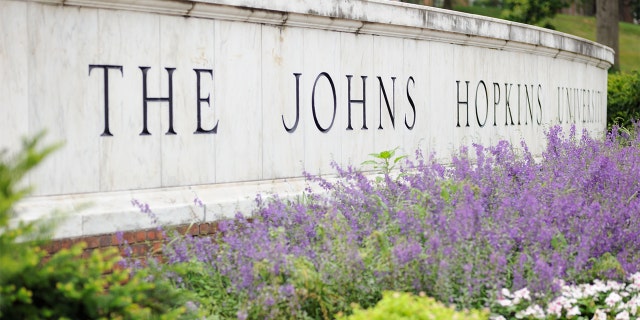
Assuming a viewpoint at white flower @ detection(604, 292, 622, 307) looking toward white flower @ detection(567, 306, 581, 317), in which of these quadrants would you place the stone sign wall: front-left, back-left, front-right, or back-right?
front-right

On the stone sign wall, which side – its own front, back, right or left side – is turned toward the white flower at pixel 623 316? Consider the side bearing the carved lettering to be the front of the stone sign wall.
front

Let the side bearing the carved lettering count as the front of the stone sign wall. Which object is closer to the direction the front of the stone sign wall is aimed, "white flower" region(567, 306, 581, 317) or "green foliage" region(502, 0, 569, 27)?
the white flower

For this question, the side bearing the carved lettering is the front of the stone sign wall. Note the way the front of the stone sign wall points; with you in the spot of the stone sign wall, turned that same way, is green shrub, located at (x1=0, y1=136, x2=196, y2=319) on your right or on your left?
on your right

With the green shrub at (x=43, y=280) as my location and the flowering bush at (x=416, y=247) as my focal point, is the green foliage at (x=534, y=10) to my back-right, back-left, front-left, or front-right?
front-left

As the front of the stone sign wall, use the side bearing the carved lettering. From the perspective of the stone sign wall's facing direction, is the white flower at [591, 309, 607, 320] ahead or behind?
ahead

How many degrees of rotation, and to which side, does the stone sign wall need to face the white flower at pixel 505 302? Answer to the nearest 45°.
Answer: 0° — it already faces it

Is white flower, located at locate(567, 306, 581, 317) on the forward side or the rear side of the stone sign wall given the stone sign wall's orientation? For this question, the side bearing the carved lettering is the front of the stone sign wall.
on the forward side

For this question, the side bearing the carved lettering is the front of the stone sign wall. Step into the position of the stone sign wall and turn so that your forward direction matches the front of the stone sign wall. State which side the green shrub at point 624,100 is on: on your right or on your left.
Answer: on your left

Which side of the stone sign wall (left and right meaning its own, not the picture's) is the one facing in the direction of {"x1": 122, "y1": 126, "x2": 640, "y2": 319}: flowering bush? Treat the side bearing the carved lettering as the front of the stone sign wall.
front
